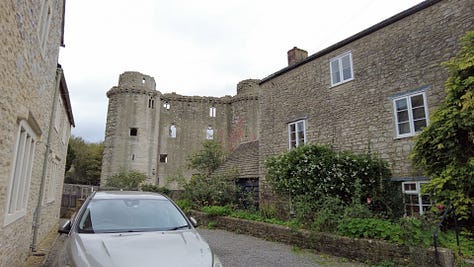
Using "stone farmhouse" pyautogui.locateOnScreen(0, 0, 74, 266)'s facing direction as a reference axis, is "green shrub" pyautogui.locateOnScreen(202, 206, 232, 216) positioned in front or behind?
in front

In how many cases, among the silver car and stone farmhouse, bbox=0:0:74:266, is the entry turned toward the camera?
1

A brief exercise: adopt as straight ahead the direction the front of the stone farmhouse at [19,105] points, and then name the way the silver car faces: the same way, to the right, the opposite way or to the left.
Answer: to the right

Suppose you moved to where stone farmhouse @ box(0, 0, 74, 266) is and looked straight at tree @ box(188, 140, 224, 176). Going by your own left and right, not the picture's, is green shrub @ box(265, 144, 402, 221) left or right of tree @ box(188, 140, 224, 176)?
right

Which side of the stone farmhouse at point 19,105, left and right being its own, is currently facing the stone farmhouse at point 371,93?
front

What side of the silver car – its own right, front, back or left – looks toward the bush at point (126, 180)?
back

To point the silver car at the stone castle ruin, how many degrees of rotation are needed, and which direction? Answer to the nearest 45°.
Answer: approximately 180°

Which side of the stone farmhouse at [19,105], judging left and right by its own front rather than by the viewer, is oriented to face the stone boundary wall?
front

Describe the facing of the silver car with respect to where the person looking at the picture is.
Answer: facing the viewer

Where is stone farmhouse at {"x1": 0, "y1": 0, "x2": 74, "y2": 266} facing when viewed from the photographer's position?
facing to the right of the viewer

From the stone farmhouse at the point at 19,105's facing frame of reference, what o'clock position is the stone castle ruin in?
The stone castle ruin is roughly at 10 o'clock from the stone farmhouse.
